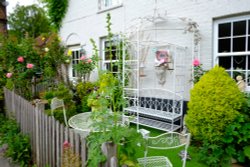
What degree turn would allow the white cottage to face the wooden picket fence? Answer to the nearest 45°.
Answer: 0° — it already faces it

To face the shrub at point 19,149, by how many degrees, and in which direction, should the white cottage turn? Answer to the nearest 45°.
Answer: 0° — it already faces it

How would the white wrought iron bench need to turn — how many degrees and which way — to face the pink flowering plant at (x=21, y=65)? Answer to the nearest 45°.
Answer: approximately 45° to its right

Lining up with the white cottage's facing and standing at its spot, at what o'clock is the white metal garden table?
The white metal garden table is roughly at 12 o'clock from the white cottage.

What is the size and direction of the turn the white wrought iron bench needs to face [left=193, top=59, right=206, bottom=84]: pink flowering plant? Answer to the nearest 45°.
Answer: approximately 90° to its left

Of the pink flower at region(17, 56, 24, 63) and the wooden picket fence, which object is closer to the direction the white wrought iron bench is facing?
the wooden picket fence

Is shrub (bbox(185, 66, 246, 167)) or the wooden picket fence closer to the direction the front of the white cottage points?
the wooden picket fence

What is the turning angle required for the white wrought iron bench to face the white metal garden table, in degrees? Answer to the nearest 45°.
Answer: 0° — it already faces it

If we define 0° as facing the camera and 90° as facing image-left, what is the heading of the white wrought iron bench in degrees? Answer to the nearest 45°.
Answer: approximately 45°

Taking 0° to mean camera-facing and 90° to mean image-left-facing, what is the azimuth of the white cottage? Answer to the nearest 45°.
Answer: approximately 45°
